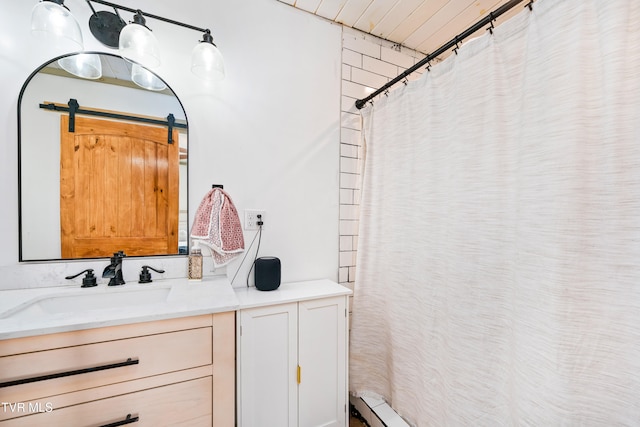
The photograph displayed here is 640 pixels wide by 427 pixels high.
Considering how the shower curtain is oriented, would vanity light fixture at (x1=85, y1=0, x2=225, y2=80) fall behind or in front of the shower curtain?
in front

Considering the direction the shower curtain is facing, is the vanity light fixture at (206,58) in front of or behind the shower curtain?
in front

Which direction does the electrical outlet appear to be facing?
toward the camera

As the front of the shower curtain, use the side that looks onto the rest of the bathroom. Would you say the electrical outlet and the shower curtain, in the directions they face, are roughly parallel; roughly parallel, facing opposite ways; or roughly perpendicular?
roughly perpendicular

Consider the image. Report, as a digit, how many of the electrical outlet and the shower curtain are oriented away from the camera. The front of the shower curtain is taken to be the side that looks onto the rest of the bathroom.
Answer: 0

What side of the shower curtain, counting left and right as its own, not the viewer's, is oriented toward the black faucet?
front

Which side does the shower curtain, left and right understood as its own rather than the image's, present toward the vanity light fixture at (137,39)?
front
